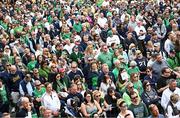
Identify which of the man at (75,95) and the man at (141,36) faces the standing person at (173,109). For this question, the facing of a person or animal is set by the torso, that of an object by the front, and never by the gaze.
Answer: the man at (141,36)

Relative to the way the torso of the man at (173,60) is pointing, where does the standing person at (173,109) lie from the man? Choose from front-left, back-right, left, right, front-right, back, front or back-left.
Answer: front-left

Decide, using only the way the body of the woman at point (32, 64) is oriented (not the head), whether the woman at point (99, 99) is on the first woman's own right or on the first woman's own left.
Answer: on the first woman's own left

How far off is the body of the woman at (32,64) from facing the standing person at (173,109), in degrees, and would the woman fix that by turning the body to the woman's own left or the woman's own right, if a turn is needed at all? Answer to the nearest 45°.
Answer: approximately 90° to the woman's own left

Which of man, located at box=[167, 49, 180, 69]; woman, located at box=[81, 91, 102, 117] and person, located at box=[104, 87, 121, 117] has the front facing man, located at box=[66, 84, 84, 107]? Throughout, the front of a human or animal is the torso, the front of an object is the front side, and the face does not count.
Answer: man, located at box=[167, 49, 180, 69]

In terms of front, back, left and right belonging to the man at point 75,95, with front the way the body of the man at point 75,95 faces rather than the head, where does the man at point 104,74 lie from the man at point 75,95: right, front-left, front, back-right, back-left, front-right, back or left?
back

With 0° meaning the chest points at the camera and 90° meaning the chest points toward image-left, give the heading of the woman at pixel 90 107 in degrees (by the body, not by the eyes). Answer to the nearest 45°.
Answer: approximately 0°

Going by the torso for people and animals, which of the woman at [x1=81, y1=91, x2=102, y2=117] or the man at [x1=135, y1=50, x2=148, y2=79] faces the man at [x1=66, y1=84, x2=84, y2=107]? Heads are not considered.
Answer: the man at [x1=135, y1=50, x2=148, y2=79]
